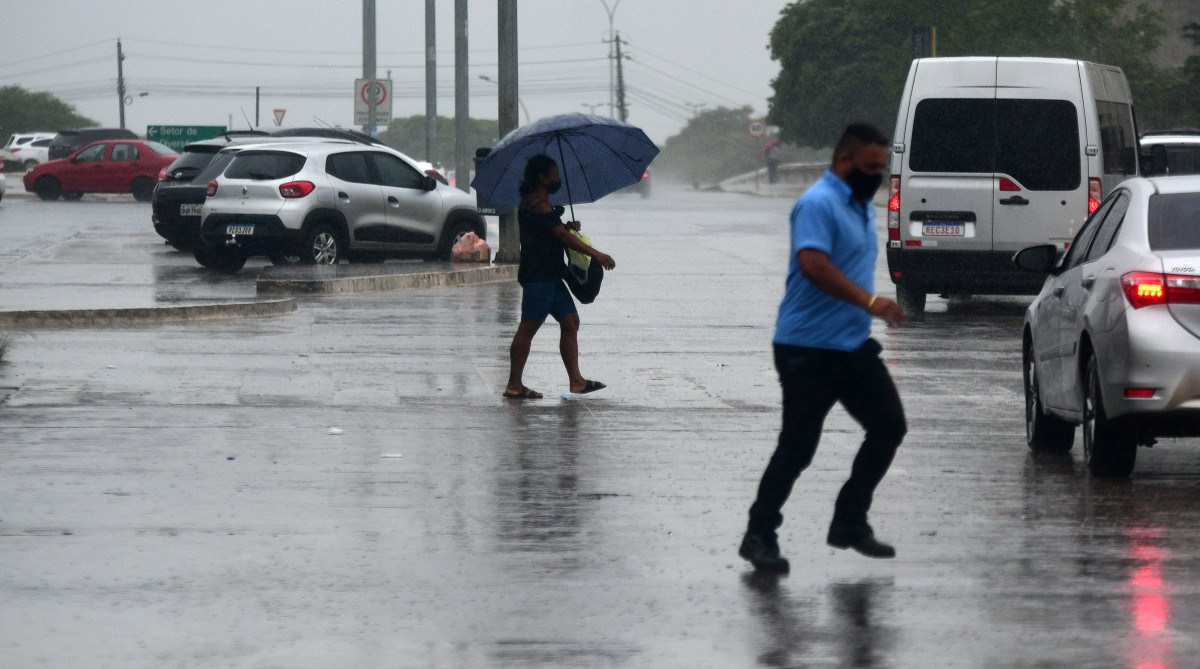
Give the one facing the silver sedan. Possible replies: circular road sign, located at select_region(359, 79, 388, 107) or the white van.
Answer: the circular road sign

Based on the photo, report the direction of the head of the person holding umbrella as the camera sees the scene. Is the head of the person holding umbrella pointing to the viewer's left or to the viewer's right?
to the viewer's right

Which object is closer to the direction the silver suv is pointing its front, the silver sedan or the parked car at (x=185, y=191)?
the parked car

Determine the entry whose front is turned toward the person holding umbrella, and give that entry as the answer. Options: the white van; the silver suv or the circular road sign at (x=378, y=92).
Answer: the circular road sign

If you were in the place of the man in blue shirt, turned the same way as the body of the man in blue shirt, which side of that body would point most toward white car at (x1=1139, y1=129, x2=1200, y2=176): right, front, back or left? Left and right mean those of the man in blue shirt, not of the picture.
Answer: left

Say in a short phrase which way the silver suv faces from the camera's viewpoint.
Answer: facing away from the viewer and to the right of the viewer

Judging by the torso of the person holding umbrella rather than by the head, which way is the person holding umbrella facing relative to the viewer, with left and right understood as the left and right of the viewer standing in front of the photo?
facing to the right of the viewer

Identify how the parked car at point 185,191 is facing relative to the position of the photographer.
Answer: facing away from the viewer and to the right of the viewer

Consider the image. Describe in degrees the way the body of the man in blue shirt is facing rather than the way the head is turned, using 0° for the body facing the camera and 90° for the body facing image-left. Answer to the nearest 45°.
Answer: approximately 270°
